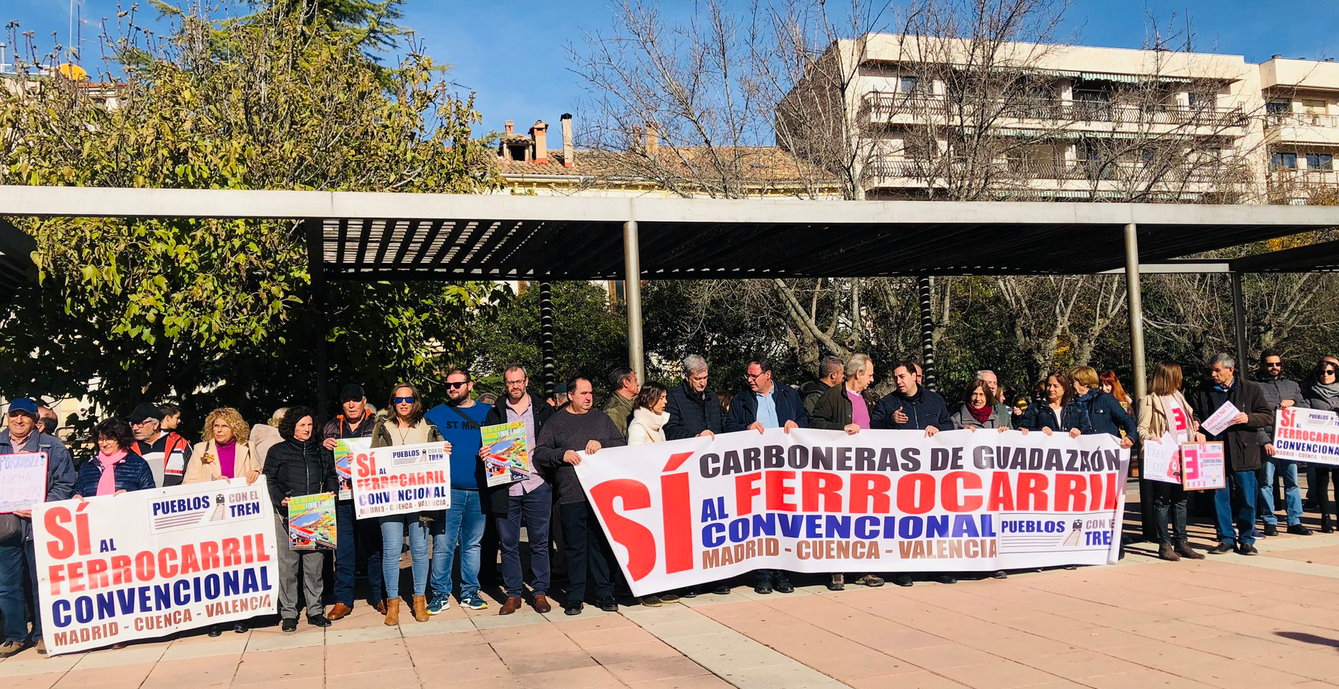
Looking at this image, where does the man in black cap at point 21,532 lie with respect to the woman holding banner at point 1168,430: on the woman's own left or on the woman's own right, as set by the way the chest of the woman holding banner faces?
on the woman's own right

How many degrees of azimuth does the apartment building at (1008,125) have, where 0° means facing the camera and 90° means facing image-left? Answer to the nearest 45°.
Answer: approximately 0°

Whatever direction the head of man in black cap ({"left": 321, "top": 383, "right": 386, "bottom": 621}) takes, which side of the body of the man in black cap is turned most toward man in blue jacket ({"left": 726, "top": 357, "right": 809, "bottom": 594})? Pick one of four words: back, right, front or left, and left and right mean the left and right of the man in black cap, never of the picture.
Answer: left

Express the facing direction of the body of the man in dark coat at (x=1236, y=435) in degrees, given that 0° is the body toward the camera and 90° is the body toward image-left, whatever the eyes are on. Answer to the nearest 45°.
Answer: approximately 45°
